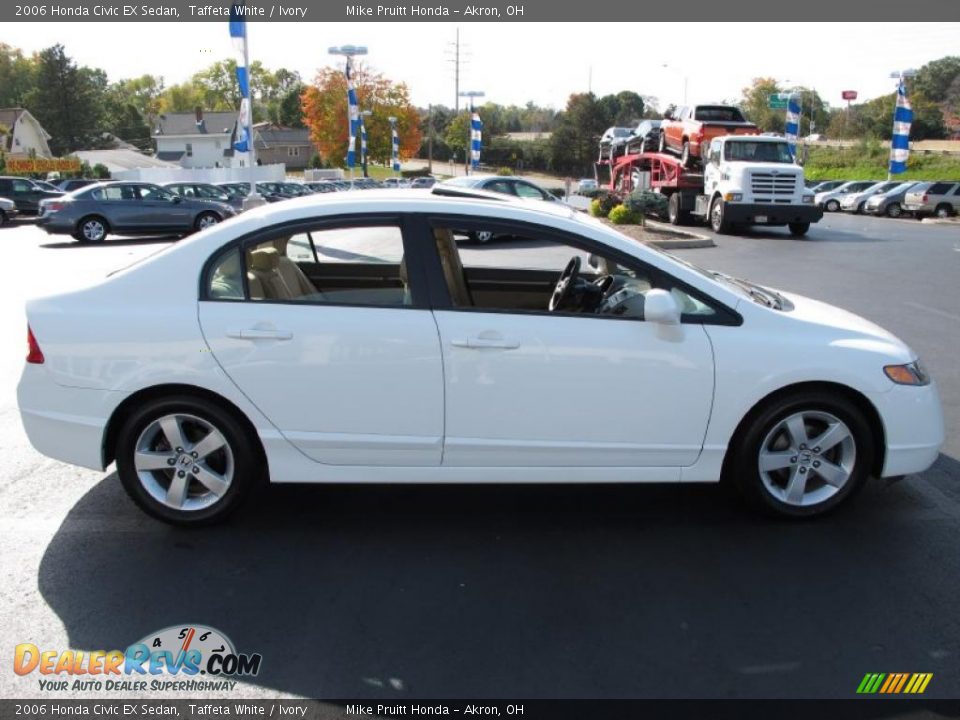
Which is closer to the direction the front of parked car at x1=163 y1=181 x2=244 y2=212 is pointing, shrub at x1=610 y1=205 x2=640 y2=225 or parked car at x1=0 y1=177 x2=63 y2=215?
the shrub

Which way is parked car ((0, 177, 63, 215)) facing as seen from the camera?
to the viewer's right

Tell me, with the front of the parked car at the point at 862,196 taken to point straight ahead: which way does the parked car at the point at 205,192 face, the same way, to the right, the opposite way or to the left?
the opposite way

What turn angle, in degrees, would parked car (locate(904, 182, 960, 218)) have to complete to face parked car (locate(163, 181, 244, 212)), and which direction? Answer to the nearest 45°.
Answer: approximately 180°

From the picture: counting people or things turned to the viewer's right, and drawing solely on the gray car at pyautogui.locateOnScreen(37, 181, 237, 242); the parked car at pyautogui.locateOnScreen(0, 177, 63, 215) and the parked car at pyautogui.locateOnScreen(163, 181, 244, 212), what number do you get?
3

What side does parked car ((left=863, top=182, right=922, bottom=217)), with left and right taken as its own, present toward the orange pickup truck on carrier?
front

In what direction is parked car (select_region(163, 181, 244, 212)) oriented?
to the viewer's right

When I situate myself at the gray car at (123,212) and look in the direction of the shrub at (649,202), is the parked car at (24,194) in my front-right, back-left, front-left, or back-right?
back-left

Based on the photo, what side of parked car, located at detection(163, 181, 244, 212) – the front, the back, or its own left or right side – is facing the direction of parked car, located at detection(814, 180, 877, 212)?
front

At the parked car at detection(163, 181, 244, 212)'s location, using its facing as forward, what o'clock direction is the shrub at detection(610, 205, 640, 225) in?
The shrub is roughly at 1 o'clock from the parked car.

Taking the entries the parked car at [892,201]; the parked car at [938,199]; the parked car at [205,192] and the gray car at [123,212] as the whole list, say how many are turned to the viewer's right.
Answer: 2

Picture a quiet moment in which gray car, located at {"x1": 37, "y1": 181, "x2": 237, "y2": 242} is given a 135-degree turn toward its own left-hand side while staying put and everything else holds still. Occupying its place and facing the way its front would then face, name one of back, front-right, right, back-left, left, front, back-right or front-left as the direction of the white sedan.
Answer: back-left

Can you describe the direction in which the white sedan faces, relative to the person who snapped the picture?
facing to the right of the viewer
